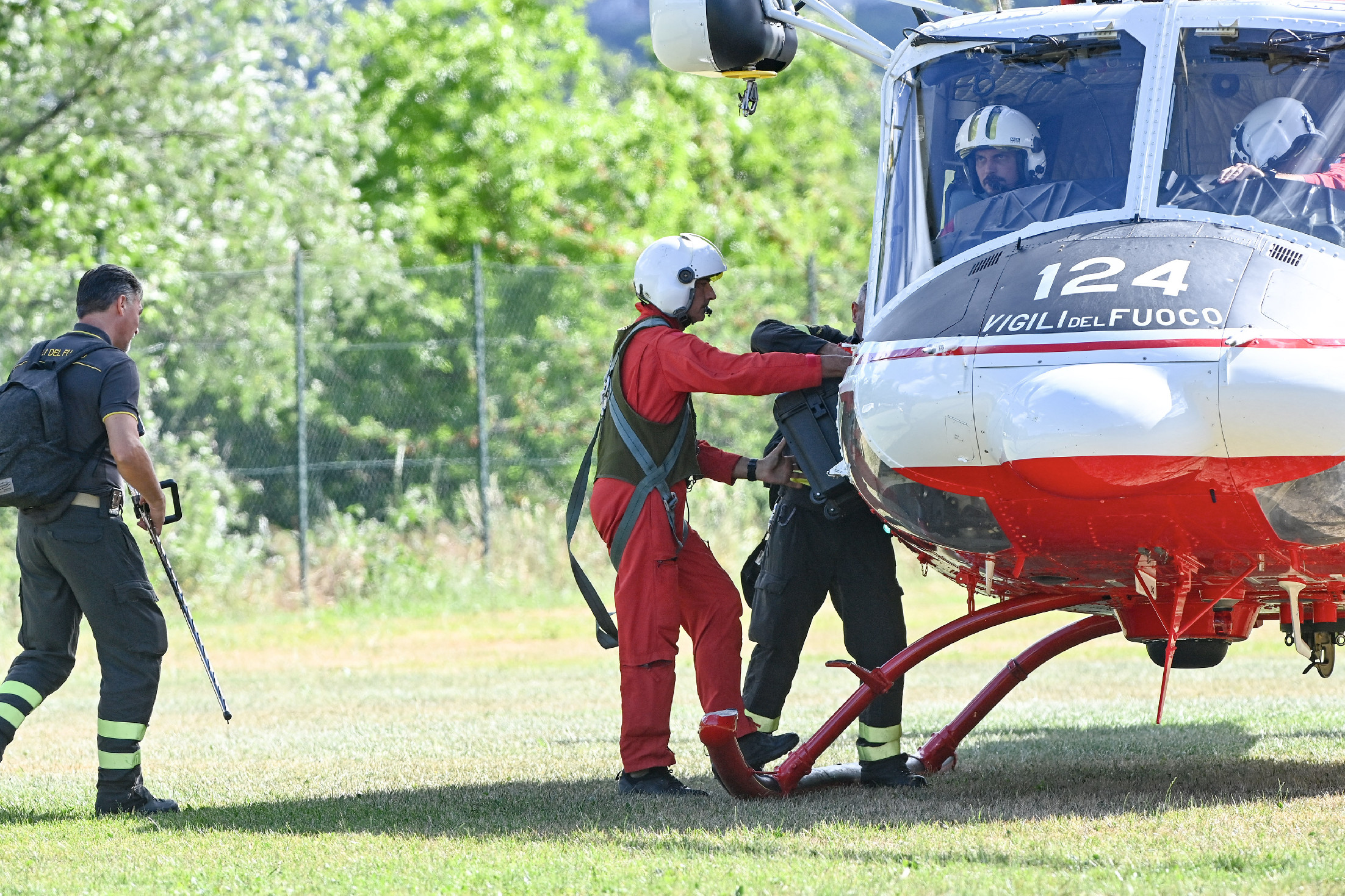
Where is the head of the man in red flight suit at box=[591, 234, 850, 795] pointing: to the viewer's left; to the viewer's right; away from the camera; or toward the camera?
to the viewer's right

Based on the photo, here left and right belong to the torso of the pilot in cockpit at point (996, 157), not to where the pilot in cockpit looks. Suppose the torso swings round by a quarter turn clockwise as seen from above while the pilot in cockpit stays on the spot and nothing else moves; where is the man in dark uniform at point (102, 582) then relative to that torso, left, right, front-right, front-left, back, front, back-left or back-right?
front-left

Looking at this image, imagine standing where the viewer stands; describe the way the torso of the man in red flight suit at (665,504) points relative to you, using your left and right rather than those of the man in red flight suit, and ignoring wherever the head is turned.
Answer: facing to the right of the viewer

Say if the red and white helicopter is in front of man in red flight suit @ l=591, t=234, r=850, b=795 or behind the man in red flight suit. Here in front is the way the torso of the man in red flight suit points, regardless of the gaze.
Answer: in front

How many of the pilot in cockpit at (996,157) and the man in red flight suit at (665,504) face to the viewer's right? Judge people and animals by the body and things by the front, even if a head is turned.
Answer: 1

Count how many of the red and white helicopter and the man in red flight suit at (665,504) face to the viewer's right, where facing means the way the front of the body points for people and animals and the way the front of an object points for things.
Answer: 1

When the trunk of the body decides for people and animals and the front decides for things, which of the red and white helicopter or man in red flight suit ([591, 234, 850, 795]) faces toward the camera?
the red and white helicopter

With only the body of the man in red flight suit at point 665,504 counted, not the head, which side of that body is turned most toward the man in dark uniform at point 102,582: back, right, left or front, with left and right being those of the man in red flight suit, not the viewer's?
back

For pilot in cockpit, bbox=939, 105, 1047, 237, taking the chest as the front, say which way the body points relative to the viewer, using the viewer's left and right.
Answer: facing the viewer and to the left of the viewer

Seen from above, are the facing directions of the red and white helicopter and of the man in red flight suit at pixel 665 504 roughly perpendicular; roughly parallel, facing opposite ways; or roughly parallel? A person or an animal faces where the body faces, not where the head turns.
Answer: roughly perpendicular

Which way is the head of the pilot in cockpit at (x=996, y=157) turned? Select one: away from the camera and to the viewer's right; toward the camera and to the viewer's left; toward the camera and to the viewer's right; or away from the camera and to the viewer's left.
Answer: toward the camera and to the viewer's left

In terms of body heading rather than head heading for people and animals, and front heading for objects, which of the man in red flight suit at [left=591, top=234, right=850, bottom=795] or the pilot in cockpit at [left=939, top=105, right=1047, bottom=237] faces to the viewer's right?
the man in red flight suit

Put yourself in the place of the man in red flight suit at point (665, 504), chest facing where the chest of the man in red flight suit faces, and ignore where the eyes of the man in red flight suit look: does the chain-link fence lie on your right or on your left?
on your left

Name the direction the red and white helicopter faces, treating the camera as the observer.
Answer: facing the viewer
